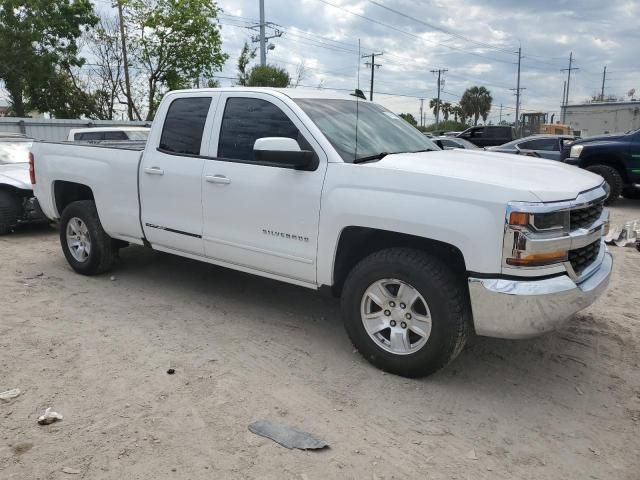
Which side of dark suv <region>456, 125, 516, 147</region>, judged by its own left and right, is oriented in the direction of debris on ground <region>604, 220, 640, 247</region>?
left

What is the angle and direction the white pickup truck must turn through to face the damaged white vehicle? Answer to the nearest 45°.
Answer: approximately 180°

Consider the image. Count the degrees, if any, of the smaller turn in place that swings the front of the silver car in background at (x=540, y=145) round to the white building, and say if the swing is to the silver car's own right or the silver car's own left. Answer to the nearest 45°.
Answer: approximately 90° to the silver car's own right

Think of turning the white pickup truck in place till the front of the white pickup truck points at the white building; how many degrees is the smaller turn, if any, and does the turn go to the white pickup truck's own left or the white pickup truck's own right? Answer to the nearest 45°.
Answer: approximately 90° to the white pickup truck's own left

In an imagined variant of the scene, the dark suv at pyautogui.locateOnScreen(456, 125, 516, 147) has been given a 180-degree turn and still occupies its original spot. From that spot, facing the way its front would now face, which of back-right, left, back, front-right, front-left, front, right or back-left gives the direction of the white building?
front-left

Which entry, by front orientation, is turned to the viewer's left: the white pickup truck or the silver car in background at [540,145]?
the silver car in background

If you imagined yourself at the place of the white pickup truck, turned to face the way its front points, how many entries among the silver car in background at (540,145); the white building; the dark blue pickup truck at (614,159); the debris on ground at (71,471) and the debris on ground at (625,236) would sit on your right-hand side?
1

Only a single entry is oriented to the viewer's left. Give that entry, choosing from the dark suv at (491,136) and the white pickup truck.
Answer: the dark suv

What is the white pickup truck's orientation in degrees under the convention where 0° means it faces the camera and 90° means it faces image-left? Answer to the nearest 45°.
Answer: approximately 315°

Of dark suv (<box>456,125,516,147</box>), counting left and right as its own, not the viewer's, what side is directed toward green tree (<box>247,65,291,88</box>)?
front

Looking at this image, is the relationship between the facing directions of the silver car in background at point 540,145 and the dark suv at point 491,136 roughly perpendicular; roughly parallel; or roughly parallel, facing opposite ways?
roughly parallel

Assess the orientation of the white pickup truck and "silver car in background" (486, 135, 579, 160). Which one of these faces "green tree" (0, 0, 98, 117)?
the silver car in background

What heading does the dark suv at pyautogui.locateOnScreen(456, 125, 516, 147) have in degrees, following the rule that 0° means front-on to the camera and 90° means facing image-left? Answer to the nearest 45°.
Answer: approximately 90°

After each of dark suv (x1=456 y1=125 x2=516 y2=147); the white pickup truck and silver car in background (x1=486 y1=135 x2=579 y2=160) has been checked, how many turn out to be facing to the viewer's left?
2

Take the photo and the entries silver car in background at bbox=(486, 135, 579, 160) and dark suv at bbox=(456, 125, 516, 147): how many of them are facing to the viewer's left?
2
